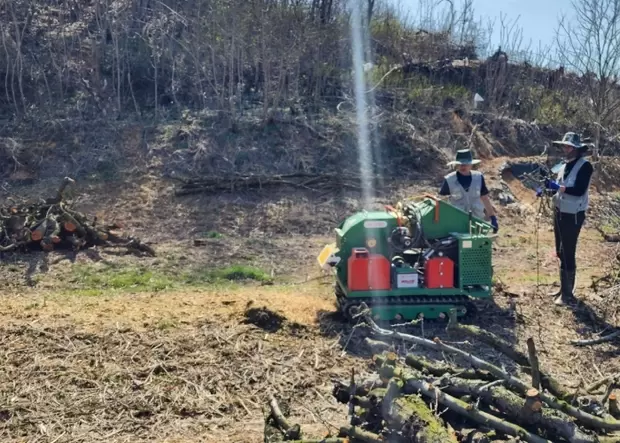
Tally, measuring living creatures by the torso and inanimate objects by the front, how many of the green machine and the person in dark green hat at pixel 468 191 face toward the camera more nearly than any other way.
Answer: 1

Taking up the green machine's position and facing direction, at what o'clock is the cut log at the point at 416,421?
The cut log is roughly at 9 o'clock from the green machine.

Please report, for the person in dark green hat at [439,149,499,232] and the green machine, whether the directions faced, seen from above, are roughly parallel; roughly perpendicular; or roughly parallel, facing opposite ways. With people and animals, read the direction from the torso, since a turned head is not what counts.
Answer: roughly perpendicular

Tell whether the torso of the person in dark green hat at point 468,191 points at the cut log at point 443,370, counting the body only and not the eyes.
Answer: yes

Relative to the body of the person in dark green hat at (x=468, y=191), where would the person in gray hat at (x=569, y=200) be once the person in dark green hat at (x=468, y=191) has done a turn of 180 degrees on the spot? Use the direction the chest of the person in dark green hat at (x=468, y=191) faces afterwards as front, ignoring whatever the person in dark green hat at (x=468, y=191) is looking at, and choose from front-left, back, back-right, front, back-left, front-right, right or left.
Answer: right

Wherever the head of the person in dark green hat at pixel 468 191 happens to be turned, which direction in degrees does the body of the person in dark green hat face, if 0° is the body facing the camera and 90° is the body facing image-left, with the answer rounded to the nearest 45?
approximately 0°

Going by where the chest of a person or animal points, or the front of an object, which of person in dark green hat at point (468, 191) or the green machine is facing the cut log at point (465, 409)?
the person in dark green hat

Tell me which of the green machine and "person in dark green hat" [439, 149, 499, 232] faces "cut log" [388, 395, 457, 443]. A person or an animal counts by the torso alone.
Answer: the person in dark green hat

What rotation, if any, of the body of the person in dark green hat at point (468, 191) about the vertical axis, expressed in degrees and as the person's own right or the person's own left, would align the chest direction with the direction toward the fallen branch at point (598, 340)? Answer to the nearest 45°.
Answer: approximately 45° to the person's own left

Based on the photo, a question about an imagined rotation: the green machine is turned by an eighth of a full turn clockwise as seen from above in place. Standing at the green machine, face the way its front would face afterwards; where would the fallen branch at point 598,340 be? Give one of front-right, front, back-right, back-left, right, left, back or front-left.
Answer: back-right

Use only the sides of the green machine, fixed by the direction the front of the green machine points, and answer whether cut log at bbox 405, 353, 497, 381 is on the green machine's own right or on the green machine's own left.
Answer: on the green machine's own left

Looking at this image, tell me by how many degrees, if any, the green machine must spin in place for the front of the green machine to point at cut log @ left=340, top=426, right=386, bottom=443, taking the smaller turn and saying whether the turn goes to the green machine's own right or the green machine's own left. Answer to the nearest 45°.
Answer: approximately 90° to the green machine's own left

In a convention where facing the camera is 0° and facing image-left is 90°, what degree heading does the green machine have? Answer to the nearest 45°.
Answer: approximately 90°
